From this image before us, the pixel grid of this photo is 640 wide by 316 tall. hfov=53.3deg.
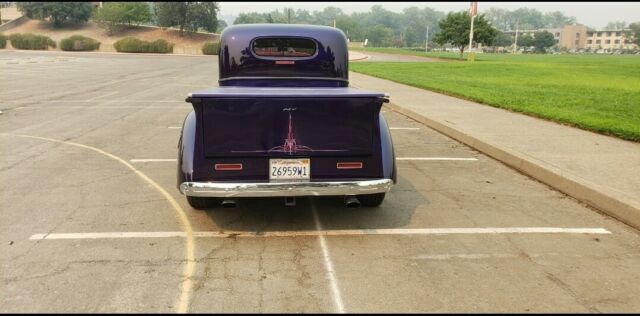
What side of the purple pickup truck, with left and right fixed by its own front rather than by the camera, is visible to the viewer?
back
